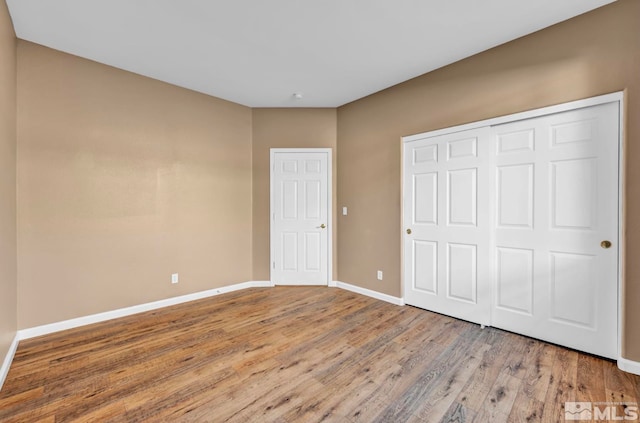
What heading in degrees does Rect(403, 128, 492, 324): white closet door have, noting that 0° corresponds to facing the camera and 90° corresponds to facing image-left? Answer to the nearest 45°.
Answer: approximately 45°

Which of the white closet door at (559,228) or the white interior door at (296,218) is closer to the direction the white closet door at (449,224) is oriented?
the white interior door

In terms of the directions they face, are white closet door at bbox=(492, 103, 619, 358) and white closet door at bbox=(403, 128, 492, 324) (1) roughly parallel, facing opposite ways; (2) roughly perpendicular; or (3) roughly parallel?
roughly parallel

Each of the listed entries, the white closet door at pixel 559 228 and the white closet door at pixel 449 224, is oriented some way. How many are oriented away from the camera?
0

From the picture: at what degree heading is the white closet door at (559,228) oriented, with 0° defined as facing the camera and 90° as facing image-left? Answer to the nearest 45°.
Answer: approximately 45°

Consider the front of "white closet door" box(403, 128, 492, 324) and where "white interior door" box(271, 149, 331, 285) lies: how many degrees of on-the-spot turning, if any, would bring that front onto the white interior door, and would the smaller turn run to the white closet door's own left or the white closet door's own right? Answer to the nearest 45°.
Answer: approximately 45° to the white closet door's own right

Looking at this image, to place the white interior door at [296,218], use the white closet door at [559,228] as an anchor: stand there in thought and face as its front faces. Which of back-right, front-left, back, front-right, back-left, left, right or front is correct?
front-right

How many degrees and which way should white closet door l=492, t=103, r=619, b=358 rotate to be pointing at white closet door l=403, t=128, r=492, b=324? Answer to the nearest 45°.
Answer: approximately 45° to its right
